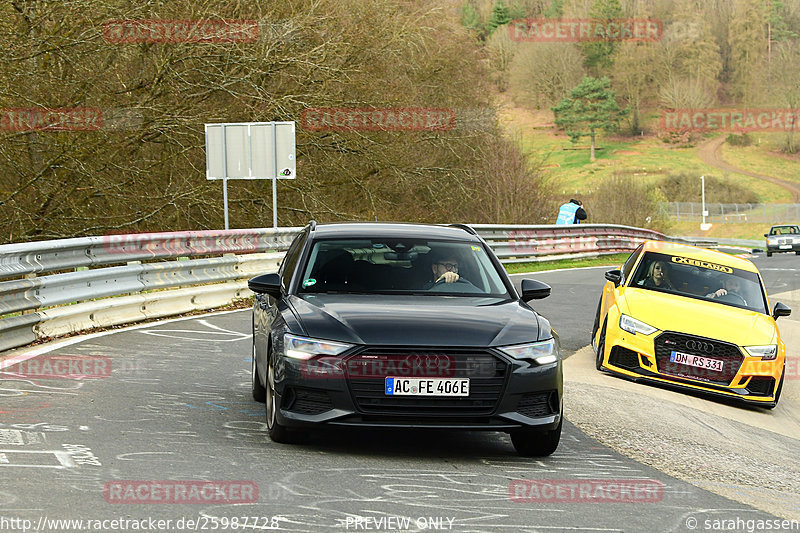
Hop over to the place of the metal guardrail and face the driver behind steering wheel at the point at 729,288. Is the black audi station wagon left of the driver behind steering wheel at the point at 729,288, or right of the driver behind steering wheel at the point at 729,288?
right

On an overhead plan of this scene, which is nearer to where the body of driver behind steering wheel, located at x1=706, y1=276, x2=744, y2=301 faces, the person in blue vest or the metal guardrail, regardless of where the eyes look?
the metal guardrail

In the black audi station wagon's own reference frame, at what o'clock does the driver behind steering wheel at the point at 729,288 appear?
The driver behind steering wheel is roughly at 7 o'clock from the black audi station wagon.

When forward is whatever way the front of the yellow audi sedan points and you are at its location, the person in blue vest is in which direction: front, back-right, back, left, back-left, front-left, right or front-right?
back

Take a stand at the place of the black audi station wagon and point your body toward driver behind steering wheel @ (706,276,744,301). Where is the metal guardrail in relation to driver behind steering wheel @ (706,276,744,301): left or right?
left

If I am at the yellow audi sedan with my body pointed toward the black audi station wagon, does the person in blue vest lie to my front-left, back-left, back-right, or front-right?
back-right

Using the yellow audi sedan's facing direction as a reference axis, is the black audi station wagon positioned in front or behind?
in front

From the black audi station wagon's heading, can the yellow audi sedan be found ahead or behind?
behind

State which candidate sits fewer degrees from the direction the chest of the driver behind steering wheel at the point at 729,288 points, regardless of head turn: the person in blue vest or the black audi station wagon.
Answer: the black audi station wagon

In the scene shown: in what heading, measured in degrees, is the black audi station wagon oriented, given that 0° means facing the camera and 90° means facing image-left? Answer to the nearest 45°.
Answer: approximately 0°
